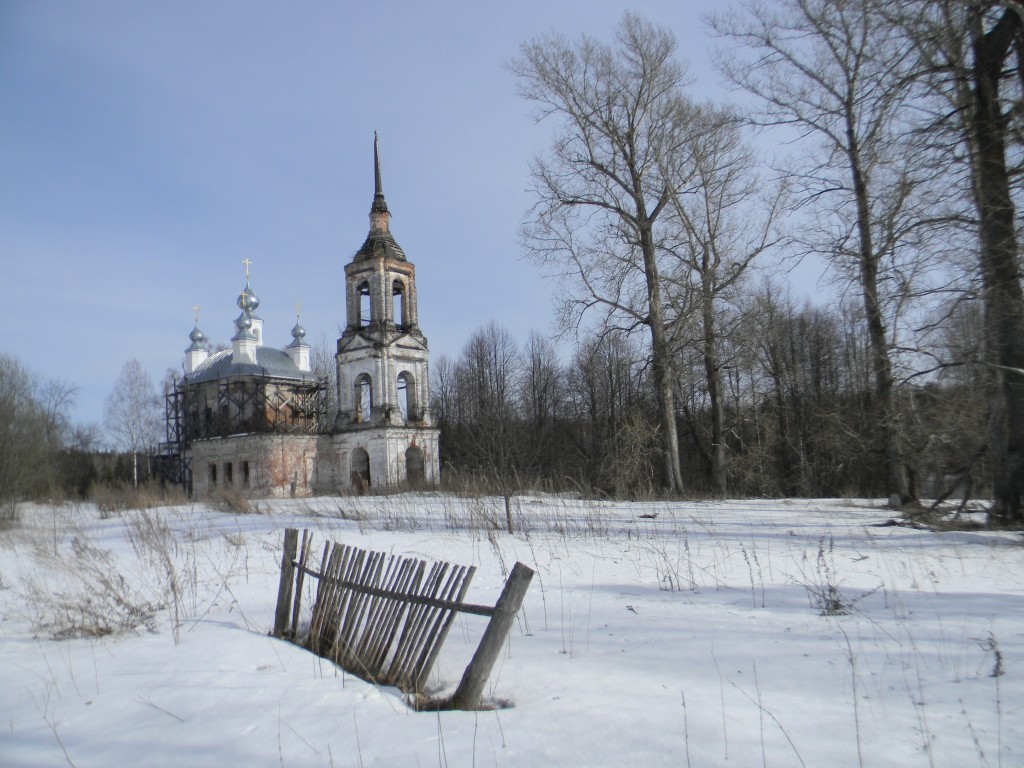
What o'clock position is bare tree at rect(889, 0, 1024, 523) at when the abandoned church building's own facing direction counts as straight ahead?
The bare tree is roughly at 1 o'clock from the abandoned church building.

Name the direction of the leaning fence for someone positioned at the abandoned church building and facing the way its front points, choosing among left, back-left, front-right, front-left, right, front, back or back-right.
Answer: front-right

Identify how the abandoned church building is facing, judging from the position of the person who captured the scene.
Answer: facing the viewer and to the right of the viewer
